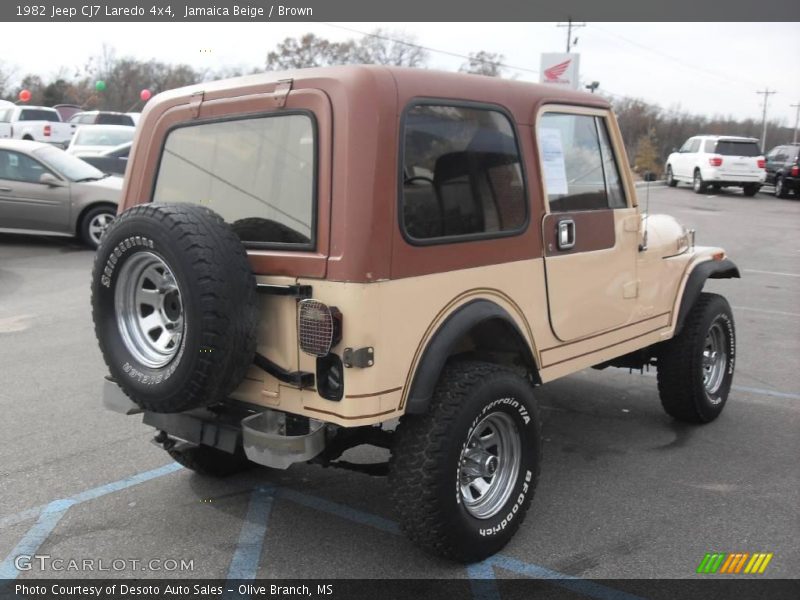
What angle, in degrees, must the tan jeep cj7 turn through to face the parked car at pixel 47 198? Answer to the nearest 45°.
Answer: approximately 90° to its left

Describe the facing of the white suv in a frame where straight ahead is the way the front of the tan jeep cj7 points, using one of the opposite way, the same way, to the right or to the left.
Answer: to the left

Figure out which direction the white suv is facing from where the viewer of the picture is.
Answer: facing away from the viewer and to the left of the viewer

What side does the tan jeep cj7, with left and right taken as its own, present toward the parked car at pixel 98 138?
left

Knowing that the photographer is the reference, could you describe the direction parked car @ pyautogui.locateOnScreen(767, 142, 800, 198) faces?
facing away from the viewer and to the left of the viewer

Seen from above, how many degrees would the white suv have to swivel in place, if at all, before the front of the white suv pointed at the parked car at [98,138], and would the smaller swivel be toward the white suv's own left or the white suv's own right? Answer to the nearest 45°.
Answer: approximately 90° to the white suv's own left

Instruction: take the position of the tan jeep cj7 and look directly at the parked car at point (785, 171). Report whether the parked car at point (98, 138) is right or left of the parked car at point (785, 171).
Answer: left

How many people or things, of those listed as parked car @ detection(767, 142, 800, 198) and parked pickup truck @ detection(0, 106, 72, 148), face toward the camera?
0

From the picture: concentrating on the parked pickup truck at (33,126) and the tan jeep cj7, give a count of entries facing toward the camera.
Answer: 0

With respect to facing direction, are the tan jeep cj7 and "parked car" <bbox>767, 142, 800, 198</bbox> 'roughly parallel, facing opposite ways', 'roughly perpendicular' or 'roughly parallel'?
roughly perpendicular

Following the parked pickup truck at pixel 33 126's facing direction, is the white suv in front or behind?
behind

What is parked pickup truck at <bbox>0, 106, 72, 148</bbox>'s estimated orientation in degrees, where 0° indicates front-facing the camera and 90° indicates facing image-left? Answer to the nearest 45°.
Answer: approximately 135°

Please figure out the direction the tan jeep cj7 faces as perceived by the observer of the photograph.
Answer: facing away from the viewer and to the right of the viewer
